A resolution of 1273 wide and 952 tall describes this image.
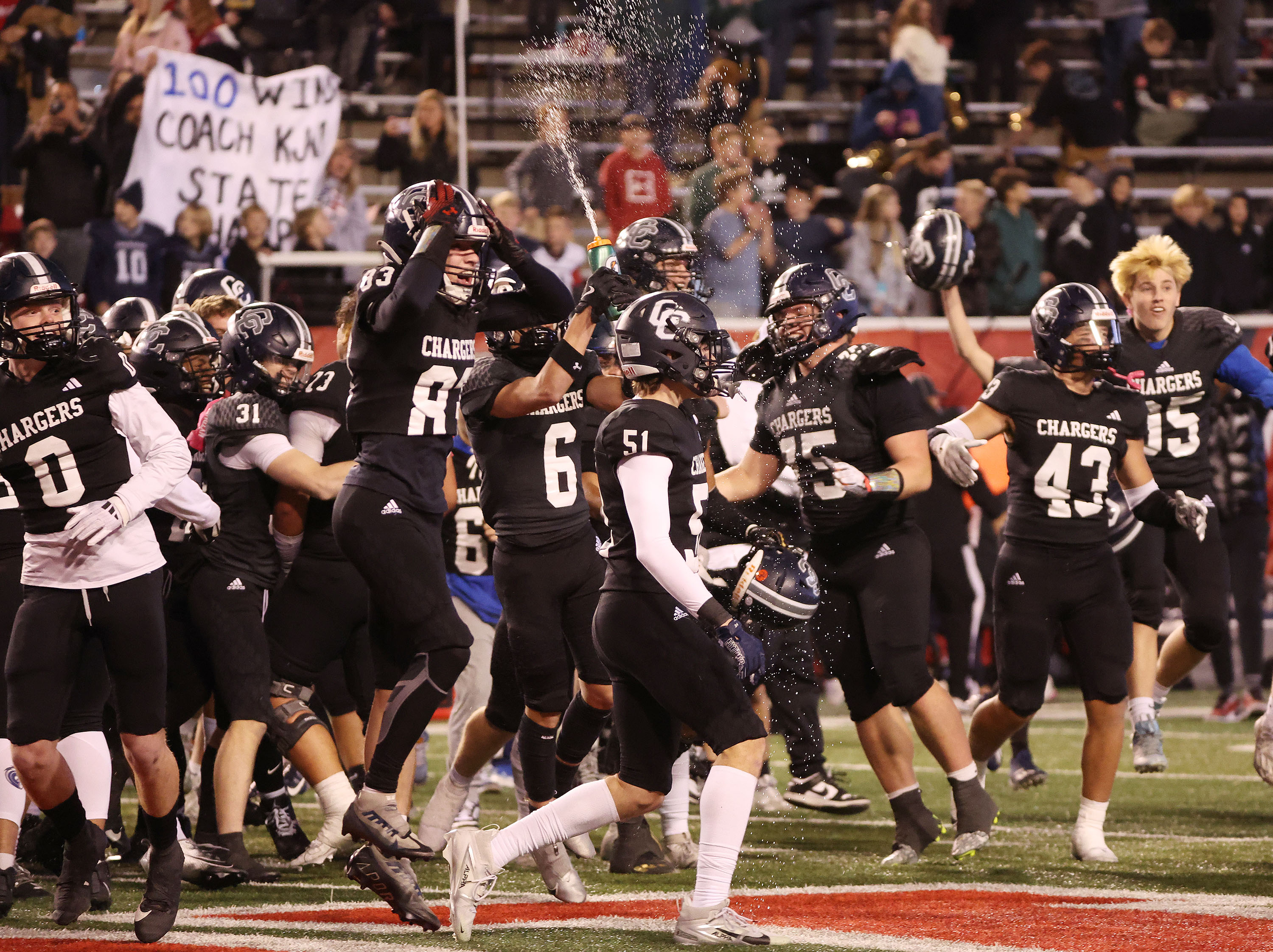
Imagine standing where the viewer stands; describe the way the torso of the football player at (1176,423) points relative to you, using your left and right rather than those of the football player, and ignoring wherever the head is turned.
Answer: facing the viewer

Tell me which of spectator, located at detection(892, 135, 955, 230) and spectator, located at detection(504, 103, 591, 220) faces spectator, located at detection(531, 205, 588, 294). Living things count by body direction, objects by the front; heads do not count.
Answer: spectator, located at detection(504, 103, 591, 220)

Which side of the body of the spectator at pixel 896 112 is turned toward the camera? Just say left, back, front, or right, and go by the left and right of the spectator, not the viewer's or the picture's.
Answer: front

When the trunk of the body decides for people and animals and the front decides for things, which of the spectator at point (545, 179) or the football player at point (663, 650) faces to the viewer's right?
the football player

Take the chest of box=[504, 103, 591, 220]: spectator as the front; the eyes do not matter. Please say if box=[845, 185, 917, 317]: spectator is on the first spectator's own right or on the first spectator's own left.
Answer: on the first spectator's own left

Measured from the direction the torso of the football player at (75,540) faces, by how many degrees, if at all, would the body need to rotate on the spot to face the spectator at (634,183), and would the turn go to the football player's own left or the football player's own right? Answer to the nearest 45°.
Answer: approximately 135° to the football player's own left

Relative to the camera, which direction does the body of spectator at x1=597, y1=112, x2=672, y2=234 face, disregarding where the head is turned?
toward the camera

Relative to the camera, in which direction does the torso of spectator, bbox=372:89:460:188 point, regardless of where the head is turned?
toward the camera

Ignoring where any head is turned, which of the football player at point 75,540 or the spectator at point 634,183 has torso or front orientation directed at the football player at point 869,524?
the spectator

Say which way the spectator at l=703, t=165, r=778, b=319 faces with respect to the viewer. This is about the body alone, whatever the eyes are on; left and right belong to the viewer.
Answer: facing the viewer and to the right of the viewer

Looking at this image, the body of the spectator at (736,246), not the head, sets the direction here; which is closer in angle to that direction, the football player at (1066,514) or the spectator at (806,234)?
the football player

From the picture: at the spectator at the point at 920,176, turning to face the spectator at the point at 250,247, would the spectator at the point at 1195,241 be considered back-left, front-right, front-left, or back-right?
back-left

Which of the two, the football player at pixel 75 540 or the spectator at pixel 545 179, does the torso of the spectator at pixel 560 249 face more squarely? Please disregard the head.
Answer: the football player
